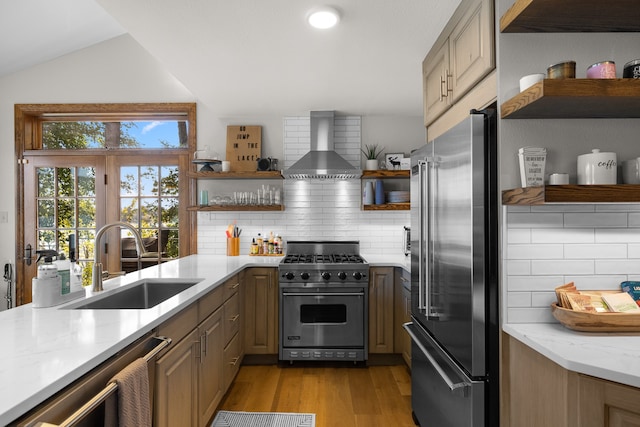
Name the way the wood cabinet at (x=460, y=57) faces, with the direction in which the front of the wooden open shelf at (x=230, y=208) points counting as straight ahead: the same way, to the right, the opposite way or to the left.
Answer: to the right

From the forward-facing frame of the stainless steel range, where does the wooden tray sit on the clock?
The wooden tray is roughly at 11 o'clock from the stainless steel range.

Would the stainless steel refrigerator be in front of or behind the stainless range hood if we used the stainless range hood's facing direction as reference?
in front

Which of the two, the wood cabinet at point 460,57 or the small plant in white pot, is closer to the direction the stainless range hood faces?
the wood cabinet

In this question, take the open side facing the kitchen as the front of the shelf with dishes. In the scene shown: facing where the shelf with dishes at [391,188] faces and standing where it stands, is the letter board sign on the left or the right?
on its right

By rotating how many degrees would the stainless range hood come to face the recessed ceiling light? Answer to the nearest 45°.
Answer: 0° — it already faces it

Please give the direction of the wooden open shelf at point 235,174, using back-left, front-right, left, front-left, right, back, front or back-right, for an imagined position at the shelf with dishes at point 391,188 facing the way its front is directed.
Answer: right
